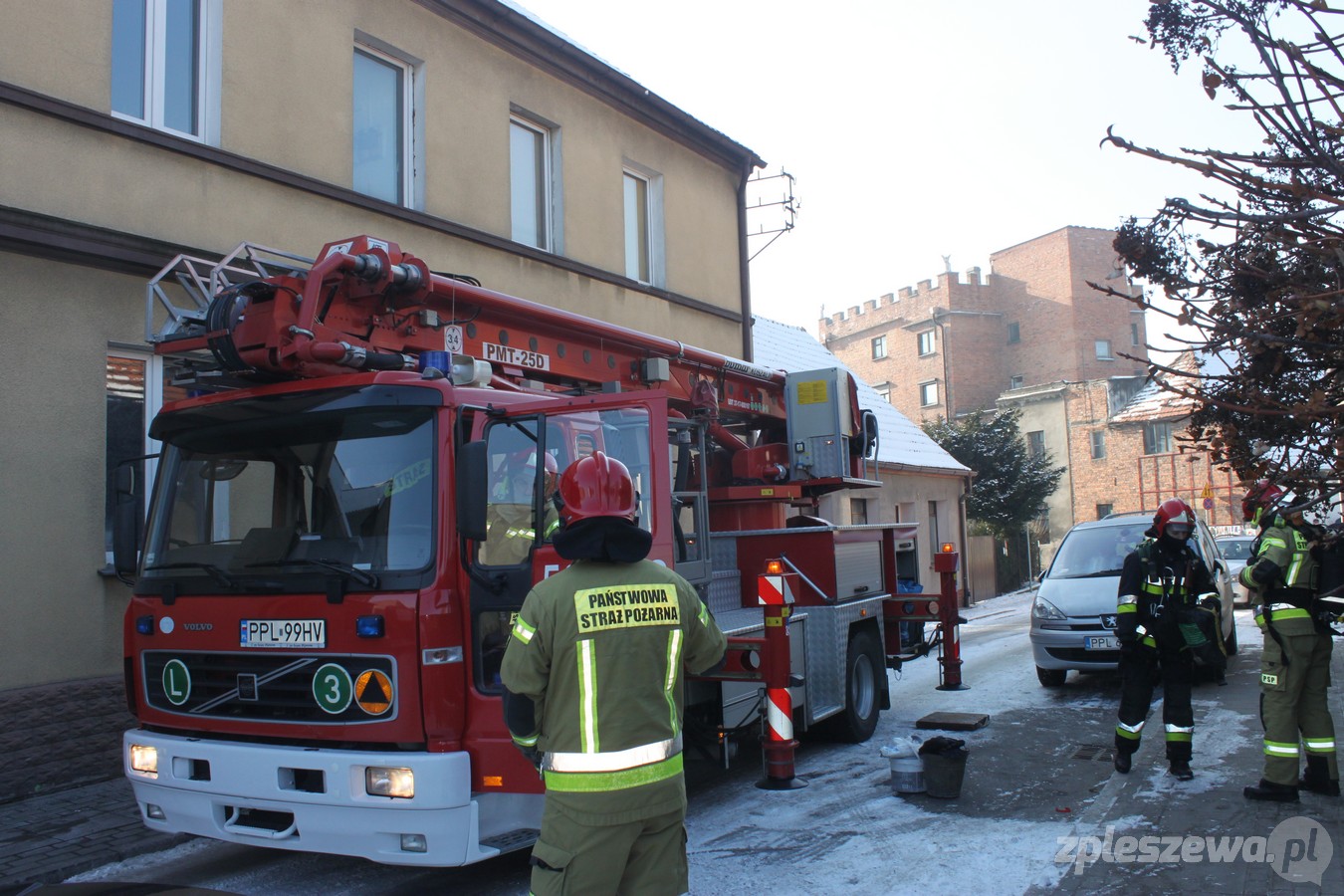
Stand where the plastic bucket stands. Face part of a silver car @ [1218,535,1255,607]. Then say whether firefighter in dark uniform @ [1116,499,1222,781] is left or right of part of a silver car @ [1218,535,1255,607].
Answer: right

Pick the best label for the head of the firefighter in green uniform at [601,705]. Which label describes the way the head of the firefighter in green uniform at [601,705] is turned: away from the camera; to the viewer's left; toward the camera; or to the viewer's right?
away from the camera

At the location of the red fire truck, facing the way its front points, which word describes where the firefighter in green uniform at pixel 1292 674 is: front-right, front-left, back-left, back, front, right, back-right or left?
back-left

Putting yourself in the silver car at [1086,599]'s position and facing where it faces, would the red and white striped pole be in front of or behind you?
in front

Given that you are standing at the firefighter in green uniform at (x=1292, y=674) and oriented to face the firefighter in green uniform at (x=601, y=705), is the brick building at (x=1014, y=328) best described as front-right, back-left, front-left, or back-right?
back-right

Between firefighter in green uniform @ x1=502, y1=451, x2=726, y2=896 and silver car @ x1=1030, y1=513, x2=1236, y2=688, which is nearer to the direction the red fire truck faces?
the firefighter in green uniform

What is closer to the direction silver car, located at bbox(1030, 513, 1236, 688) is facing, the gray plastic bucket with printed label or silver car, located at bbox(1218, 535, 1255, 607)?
the gray plastic bucket with printed label

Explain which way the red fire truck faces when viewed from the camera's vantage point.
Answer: facing the viewer and to the left of the viewer

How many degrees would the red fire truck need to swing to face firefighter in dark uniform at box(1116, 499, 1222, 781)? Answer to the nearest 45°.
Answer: approximately 135° to its left

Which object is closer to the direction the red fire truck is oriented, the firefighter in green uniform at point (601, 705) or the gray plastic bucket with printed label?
the firefighter in green uniform

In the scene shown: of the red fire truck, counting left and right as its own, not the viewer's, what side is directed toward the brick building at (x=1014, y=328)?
back

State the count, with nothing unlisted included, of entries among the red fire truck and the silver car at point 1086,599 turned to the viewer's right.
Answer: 0
